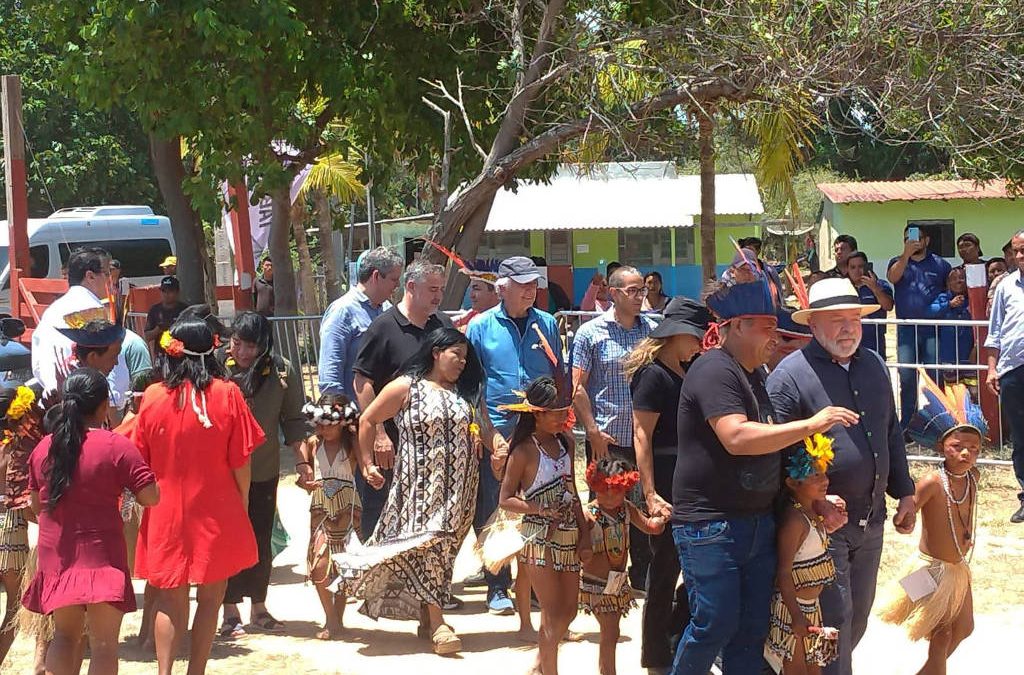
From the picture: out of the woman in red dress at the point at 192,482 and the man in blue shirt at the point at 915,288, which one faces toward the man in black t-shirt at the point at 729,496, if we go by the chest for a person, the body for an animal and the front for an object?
the man in blue shirt

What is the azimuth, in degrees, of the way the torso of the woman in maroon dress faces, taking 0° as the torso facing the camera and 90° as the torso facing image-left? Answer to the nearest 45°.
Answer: approximately 225°

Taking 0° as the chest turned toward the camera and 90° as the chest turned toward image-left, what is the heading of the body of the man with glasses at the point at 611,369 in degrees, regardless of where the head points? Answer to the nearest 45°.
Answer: approximately 315°

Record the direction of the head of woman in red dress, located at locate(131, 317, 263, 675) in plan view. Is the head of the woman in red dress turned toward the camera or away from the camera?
away from the camera

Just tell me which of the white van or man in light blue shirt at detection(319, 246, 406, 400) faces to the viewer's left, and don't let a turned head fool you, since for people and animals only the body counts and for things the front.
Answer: the white van

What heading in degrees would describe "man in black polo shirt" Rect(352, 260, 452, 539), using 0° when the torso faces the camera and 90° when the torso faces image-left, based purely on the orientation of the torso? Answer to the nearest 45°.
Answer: approximately 315°

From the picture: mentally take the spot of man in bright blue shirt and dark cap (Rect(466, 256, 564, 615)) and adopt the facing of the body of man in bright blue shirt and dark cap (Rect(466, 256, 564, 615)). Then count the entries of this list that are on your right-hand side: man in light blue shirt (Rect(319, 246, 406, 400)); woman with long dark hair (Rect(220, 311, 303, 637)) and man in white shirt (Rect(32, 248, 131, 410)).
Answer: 3
